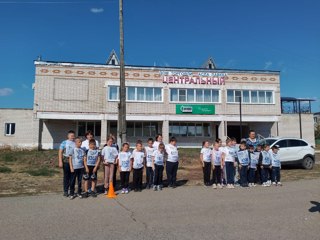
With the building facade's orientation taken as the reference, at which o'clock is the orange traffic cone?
The orange traffic cone is roughly at 12 o'clock from the building facade.

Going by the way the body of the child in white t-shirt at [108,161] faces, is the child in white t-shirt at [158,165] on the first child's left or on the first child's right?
on the first child's left

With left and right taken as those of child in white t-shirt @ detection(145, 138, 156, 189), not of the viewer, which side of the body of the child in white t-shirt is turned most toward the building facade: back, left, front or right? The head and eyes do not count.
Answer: back

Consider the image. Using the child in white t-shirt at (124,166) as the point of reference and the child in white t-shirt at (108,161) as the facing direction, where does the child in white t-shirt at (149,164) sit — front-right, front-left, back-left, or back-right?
back-right

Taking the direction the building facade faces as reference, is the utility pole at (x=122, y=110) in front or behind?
in front

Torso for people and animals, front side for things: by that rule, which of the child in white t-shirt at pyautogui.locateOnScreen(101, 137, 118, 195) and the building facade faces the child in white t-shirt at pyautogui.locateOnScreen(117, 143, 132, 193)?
the building facade

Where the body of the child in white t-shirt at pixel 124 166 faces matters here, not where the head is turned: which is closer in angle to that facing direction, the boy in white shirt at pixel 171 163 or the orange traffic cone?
the orange traffic cone

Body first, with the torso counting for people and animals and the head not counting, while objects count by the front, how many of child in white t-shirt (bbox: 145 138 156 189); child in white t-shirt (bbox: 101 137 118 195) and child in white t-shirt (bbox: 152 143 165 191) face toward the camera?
3
